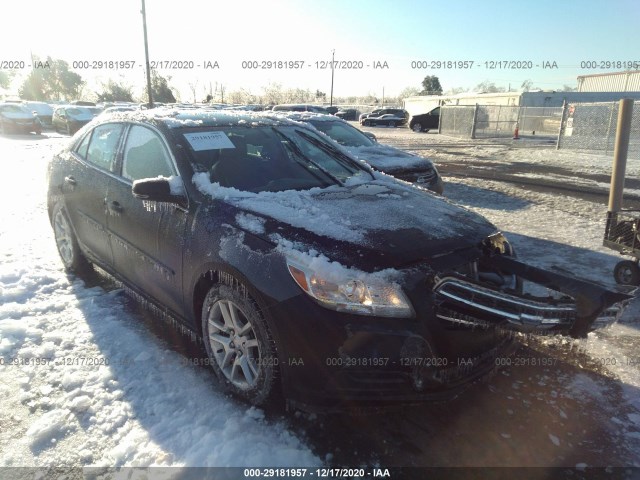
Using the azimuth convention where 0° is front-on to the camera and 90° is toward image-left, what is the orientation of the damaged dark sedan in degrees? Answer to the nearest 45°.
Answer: approximately 315°

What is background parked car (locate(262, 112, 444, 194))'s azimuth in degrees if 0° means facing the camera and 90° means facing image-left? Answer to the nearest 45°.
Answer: approximately 315°

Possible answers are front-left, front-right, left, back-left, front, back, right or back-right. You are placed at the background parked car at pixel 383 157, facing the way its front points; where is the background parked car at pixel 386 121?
back-left

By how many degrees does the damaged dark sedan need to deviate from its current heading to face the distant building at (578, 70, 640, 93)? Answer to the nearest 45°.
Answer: approximately 90° to its left

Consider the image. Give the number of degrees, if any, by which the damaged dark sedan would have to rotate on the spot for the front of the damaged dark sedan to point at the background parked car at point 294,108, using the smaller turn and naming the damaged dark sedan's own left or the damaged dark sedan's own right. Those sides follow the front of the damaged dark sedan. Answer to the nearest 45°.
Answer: approximately 135° to the damaged dark sedan's own left

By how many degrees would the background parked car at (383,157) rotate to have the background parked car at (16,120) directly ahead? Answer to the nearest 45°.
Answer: approximately 180°

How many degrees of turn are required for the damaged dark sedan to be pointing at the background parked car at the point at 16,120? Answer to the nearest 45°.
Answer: approximately 180°

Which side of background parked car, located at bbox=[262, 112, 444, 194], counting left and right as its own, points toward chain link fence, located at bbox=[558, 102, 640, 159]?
left

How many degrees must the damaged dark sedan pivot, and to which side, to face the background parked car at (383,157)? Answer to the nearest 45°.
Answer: approximately 135° to its left

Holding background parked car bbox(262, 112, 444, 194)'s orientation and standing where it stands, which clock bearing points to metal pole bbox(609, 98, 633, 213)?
The metal pole is roughly at 12 o'clock from the background parked car.

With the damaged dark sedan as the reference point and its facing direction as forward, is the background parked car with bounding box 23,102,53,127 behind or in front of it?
behind

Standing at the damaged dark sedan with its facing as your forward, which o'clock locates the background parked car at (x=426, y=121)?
The background parked car is roughly at 8 o'clock from the damaged dark sedan.
